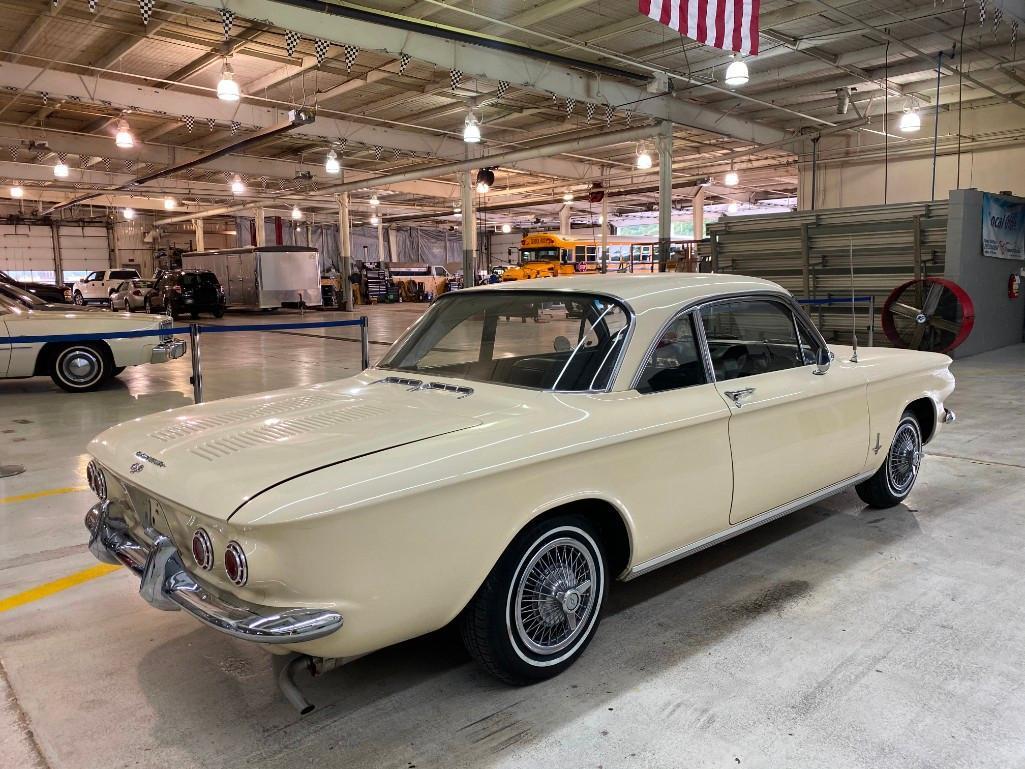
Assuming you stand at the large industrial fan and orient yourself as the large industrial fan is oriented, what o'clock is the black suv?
The black suv is roughly at 2 o'clock from the large industrial fan.

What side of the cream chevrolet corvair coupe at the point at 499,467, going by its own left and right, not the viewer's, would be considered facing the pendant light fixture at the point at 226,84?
left

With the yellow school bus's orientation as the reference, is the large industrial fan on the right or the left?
on its left

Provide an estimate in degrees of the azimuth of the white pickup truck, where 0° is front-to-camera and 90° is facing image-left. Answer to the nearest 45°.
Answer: approximately 45°

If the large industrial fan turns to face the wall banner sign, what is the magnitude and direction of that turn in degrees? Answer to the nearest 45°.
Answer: approximately 180°

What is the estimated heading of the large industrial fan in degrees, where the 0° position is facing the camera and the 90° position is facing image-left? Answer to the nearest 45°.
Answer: approximately 45°

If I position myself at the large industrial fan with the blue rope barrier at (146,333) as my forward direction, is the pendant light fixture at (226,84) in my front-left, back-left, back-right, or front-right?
front-right

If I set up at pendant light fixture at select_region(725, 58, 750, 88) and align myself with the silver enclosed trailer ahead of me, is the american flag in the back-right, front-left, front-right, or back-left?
back-left

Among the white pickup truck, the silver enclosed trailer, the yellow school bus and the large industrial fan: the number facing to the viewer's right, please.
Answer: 0

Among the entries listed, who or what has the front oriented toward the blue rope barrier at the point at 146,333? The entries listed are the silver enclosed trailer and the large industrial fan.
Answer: the large industrial fan

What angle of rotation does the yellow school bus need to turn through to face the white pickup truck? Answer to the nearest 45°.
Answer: approximately 45° to its right

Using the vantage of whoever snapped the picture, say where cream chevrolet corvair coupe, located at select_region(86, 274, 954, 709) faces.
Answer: facing away from the viewer and to the right of the viewer

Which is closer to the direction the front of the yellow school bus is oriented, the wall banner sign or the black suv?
the black suv

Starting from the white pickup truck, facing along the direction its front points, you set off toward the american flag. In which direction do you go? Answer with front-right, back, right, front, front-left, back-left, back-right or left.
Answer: front-left

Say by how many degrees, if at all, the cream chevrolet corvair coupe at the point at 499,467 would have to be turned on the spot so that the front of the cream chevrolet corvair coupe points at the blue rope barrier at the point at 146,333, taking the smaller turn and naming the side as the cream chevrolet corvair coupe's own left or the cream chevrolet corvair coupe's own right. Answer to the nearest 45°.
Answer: approximately 90° to the cream chevrolet corvair coupe's own left
